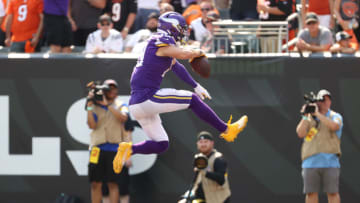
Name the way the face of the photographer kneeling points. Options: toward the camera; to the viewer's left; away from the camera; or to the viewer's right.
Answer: toward the camera

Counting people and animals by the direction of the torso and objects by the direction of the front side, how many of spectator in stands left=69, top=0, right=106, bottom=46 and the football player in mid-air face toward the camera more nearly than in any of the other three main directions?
1

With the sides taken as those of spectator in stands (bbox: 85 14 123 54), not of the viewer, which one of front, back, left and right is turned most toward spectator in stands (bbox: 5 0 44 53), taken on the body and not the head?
right

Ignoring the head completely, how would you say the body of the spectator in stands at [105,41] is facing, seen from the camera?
toward the camera

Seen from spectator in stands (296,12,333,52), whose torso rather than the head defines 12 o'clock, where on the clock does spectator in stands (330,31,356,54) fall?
spectator in stands (330,31,356,54) is roughly at 9 o'clock from spectator in stands (296,12,333,52).

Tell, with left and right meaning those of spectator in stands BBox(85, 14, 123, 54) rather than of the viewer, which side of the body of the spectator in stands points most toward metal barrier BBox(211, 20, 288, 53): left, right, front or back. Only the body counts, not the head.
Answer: left

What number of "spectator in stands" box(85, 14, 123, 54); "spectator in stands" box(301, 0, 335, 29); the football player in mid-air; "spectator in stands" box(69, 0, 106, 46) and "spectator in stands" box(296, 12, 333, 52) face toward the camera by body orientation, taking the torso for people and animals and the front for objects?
4

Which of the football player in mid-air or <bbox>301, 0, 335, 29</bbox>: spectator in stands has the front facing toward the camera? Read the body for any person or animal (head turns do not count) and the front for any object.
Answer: the spectator in stands

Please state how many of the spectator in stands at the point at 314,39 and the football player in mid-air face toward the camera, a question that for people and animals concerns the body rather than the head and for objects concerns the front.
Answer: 1

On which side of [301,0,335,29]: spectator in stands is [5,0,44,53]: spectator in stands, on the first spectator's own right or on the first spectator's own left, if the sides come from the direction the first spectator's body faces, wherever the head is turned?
on the first spectator's own right

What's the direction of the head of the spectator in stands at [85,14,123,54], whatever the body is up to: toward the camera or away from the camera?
toward the camera

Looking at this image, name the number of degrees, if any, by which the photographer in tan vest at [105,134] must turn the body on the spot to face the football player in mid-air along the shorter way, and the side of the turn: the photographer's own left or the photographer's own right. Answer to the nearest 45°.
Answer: approximately 45° to the photographer's own left

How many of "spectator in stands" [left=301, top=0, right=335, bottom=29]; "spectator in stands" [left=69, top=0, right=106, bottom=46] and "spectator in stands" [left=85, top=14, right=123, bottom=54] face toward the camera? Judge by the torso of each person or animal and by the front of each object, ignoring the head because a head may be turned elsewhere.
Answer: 3

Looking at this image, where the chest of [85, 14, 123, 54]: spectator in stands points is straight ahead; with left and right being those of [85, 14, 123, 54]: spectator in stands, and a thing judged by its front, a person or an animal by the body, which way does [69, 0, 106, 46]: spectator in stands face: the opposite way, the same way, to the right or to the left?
the same way

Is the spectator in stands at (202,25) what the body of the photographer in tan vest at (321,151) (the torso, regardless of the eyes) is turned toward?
no

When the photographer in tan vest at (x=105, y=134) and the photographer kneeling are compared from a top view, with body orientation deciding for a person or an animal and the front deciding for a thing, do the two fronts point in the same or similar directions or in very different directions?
same or similar directions

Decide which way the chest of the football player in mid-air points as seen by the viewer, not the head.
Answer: to the viewer's right

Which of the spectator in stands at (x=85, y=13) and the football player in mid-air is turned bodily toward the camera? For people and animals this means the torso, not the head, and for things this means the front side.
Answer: the spectator in stands

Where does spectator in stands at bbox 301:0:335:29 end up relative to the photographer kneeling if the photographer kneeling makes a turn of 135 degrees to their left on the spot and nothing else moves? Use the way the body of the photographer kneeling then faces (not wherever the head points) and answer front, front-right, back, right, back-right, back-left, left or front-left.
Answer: front-left

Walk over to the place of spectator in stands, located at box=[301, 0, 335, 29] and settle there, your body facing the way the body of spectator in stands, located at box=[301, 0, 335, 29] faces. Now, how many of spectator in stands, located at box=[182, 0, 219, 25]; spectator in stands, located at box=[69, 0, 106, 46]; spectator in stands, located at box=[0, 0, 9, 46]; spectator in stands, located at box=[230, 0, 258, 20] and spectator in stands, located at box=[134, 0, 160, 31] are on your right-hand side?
5
